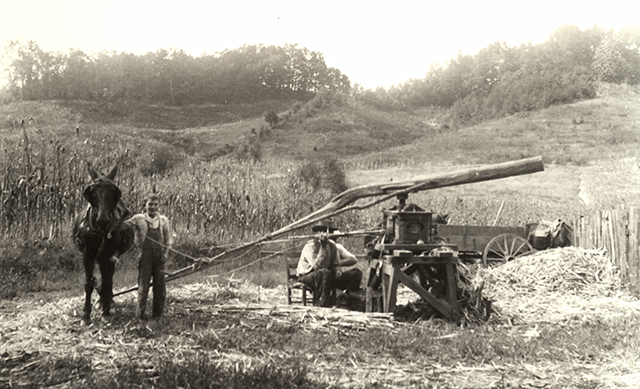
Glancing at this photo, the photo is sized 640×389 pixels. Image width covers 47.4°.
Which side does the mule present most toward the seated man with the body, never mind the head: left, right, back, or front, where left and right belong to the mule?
left

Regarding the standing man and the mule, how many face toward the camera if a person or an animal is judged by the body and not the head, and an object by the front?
2

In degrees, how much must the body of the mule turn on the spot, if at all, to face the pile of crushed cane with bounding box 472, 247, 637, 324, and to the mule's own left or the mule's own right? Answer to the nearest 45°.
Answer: approximately 90° to the mule's own left

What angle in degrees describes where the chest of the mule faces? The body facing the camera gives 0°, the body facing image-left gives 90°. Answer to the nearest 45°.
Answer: approximately 0°

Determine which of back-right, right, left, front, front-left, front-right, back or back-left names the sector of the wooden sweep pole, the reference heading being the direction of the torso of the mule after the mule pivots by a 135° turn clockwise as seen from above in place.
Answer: back-right
